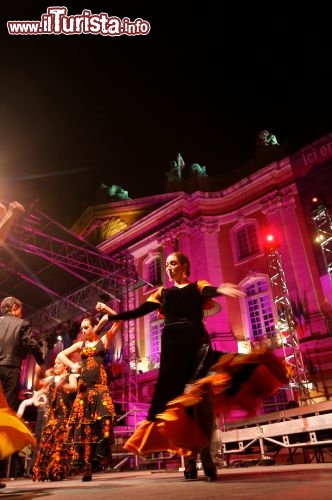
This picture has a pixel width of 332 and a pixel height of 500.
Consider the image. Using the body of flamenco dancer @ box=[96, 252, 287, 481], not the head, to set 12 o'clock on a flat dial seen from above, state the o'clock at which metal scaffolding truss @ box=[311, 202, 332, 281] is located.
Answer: The metal scaffolding truss is roughly at 7 o'clock from the flamenco dancer.

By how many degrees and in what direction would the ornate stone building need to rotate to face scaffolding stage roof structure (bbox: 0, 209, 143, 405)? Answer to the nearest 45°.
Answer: approximately 45° to its right

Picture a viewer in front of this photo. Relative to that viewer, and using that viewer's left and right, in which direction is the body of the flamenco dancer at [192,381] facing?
facing the viewer

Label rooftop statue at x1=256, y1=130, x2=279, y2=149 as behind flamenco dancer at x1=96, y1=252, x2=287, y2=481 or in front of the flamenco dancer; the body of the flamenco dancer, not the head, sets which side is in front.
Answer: behind

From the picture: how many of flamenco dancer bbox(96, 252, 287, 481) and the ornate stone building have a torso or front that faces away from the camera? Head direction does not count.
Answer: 0

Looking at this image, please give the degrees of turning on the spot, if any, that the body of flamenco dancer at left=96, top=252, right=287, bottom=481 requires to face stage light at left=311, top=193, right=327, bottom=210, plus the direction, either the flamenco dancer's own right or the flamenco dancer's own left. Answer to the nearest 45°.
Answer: approximately 135° to the flamenco dancer's own left

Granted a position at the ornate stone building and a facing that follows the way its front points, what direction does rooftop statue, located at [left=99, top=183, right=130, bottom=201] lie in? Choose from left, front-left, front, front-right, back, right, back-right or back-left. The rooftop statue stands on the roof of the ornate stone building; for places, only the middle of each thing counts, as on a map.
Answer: right

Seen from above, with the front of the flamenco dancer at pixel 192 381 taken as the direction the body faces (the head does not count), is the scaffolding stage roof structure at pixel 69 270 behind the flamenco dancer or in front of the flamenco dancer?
behind

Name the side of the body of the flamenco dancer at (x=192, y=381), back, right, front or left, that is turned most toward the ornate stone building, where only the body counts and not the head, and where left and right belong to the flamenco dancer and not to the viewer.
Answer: back

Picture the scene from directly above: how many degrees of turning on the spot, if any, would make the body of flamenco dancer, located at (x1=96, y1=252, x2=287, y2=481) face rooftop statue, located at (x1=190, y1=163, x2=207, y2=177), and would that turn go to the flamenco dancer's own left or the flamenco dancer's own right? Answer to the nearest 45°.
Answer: approximately 180°

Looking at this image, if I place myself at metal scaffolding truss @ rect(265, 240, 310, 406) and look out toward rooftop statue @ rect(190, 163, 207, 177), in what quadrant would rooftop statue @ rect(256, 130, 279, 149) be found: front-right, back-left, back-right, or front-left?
front-right

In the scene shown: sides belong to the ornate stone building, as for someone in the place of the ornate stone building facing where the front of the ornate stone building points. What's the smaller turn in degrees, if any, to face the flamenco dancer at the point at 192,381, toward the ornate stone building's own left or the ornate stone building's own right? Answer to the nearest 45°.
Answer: approximately 45° to the ornate stone building's own left

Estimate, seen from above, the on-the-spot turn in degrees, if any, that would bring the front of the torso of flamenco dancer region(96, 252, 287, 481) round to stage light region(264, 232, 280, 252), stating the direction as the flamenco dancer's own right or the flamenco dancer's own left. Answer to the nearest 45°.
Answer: approximately 180°
